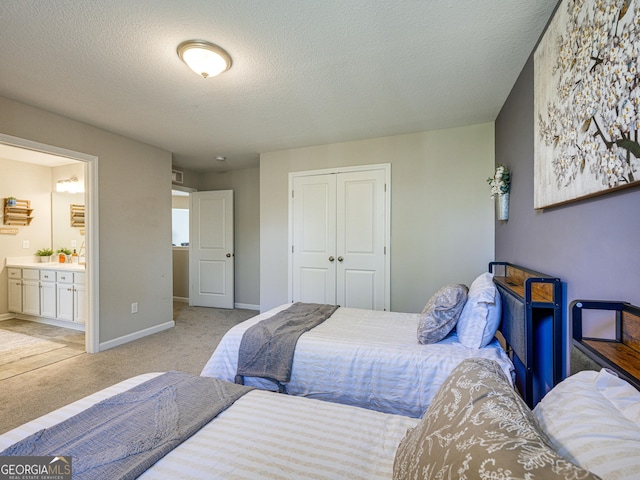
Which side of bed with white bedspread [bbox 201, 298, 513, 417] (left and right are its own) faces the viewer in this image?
left

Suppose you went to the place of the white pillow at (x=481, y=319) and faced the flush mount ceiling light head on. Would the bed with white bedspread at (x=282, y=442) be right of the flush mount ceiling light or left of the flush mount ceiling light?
left

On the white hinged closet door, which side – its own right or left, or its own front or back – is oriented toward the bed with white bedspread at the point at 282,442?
front

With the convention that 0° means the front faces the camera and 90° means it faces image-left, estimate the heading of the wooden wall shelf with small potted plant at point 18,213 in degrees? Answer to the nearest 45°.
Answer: approximately 315°

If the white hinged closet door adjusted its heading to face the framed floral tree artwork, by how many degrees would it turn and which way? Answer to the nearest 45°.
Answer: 0° — it already faces it

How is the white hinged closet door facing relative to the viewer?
toward the camera

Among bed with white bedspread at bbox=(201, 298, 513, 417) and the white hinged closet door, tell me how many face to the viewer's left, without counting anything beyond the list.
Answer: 1

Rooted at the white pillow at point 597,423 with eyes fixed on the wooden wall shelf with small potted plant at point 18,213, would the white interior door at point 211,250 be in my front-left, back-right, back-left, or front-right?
front-right

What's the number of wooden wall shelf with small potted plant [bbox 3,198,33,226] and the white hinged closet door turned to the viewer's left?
0

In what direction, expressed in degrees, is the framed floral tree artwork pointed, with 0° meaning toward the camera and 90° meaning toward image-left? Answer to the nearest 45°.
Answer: approximately 45°
